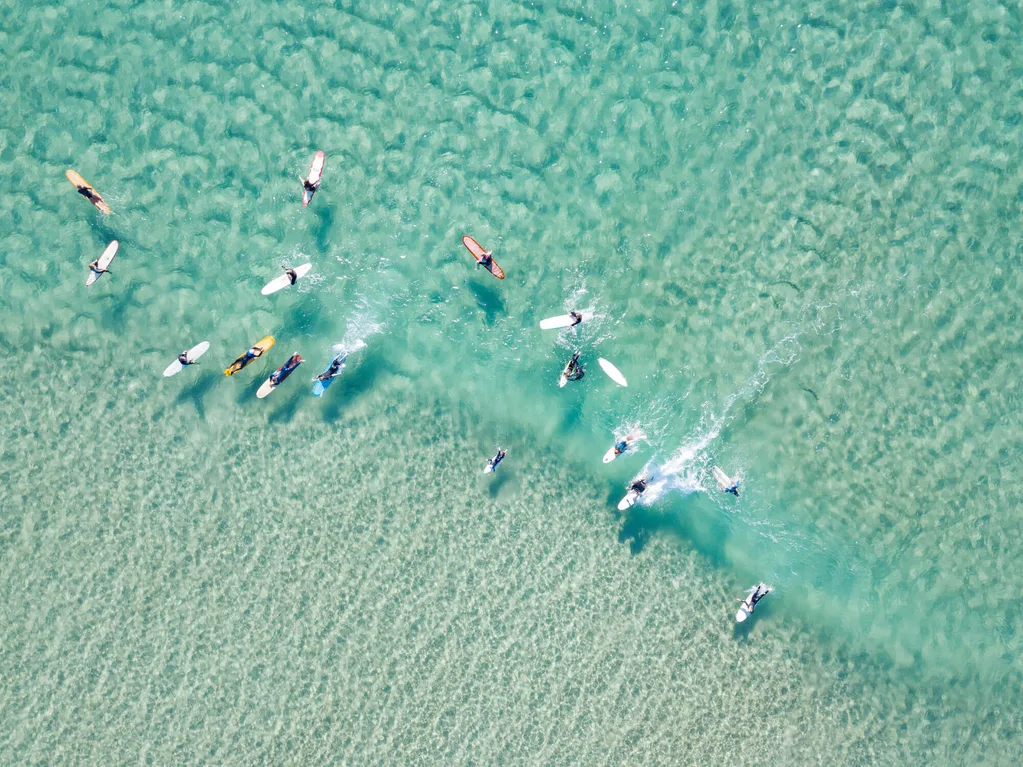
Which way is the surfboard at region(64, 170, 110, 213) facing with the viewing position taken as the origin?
facing away from the viewer and to the left of the viewer

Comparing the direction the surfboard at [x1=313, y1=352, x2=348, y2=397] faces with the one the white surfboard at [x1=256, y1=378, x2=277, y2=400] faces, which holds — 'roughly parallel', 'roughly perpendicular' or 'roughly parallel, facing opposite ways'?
roughly parallel

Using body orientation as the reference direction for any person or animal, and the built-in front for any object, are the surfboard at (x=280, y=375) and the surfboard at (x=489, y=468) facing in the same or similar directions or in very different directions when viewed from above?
same or similar directions

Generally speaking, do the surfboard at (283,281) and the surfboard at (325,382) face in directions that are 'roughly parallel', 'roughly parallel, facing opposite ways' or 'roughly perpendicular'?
roughly parallel

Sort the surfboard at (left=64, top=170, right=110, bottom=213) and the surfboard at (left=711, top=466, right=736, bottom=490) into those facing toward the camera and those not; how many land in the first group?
0

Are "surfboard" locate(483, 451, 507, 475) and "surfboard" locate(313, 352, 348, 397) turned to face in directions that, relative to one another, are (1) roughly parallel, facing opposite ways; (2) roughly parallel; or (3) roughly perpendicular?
roughly parallel

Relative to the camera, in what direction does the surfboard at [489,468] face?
facing the viewer and to the left of the viewer

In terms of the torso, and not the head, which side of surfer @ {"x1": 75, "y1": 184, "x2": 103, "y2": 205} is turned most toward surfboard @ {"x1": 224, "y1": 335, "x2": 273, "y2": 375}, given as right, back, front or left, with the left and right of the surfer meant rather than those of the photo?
back

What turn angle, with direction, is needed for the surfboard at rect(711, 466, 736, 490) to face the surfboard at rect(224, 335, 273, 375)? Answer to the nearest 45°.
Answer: approximately 90° to its left

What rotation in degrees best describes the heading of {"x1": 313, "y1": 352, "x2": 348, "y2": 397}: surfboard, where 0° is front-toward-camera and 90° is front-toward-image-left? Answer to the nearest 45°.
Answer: approximately 45°

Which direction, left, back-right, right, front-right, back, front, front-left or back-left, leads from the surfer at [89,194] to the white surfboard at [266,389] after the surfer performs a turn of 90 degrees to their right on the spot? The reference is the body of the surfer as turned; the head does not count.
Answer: right
